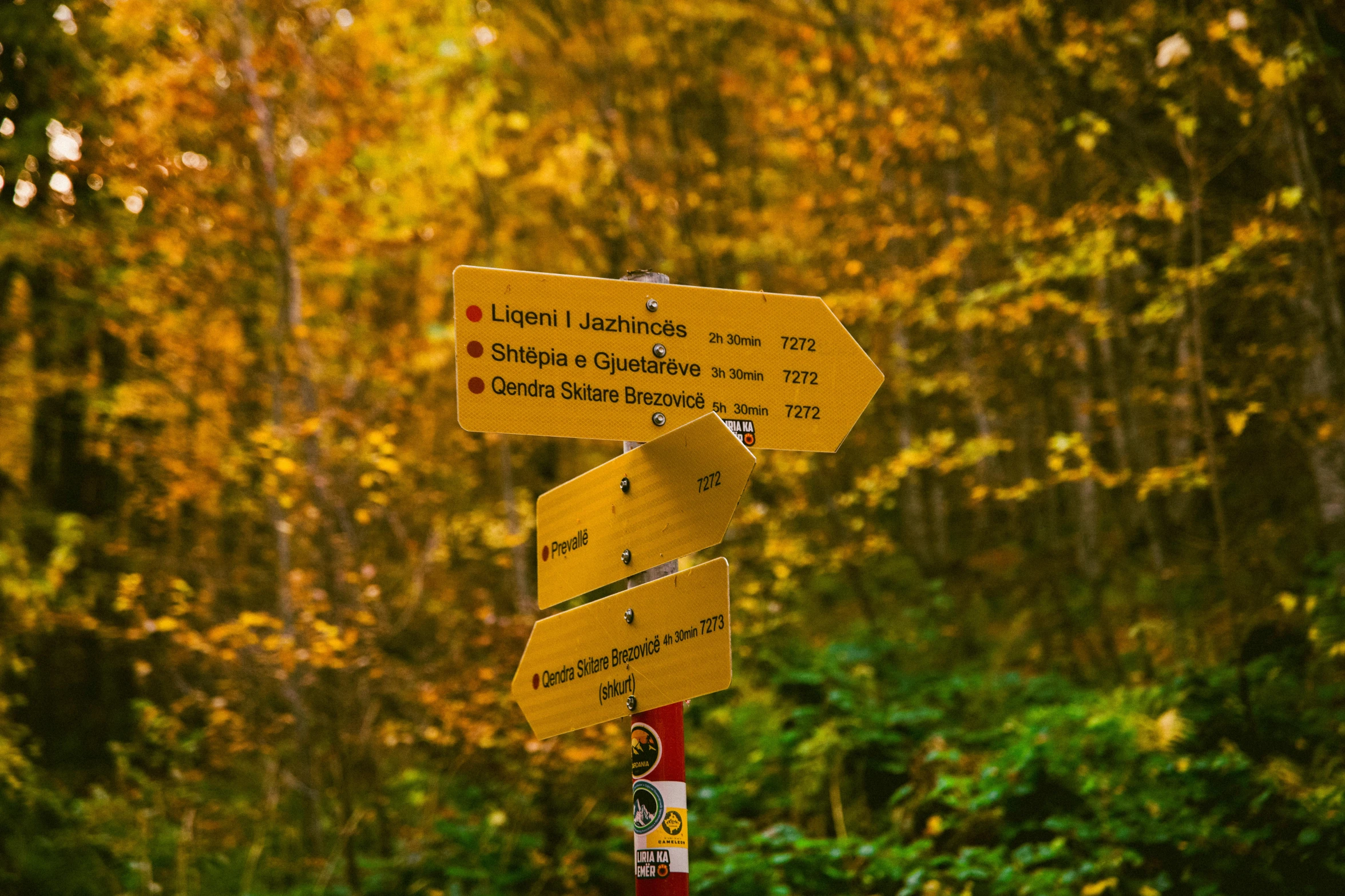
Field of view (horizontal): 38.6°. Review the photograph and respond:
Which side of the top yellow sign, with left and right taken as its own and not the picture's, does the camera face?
front

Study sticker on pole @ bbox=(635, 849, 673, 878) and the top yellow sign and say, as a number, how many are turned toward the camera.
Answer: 2

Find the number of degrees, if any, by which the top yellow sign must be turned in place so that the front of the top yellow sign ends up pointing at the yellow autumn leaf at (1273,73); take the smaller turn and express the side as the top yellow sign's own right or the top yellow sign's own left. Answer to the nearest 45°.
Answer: approximately 135° to the top yellow sign's own left

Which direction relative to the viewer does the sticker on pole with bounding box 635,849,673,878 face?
toward the camera

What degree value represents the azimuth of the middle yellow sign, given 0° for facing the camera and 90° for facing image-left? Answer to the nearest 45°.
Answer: approximately 45°

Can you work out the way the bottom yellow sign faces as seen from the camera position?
facing the viewer and to the left of the viewer
